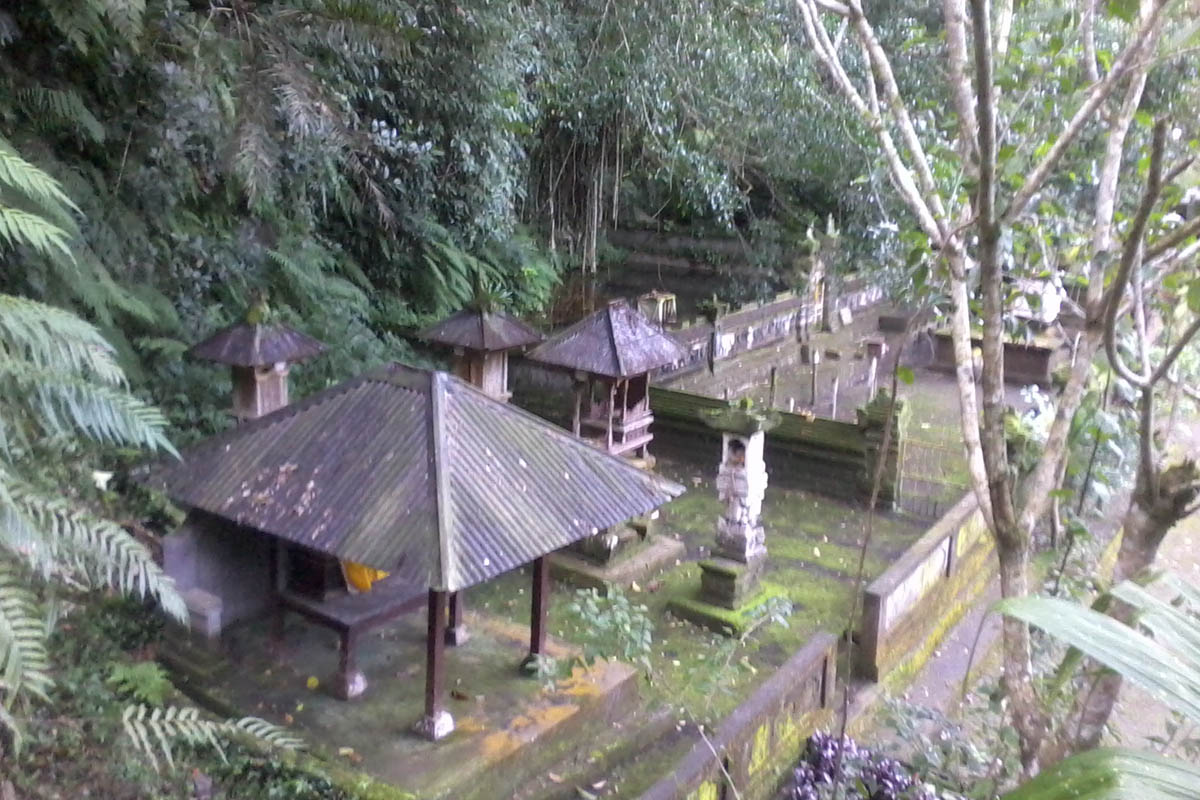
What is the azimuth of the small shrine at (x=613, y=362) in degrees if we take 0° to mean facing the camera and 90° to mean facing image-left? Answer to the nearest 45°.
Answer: approximately 315°

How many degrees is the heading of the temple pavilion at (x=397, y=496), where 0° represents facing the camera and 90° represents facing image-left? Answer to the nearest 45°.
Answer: approximately 315°

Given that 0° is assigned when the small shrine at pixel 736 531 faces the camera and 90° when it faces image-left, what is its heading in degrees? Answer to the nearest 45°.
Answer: approximately 45°

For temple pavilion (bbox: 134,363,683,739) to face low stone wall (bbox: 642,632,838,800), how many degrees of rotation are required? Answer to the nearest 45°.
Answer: approximately 45° to its left

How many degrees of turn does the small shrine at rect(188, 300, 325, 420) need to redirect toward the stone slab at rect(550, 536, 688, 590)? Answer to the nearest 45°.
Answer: approximately 45° to its left

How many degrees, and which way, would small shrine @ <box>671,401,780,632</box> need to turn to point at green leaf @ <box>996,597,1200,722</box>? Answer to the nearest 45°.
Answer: approximately 45° to its left
